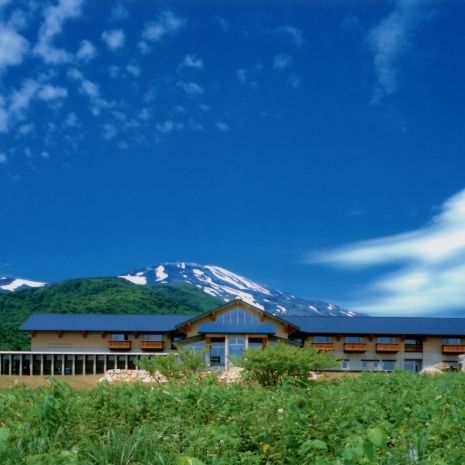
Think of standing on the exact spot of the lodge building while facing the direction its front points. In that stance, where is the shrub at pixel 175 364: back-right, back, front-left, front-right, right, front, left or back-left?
front

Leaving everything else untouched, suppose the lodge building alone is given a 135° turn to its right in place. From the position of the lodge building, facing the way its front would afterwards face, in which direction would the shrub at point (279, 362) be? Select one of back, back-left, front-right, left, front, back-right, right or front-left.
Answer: back-left

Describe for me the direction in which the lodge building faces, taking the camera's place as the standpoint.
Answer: facing the viewer
